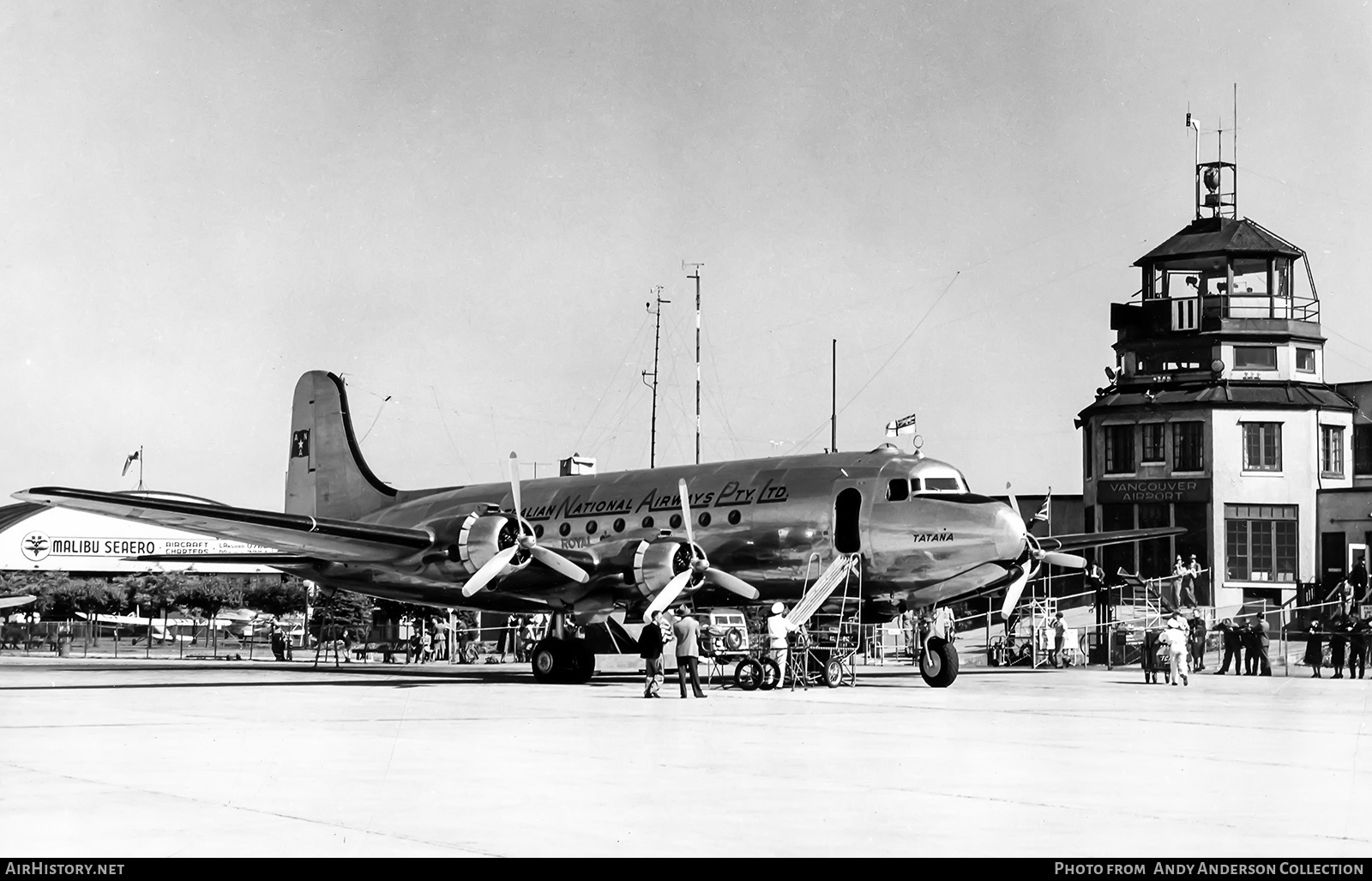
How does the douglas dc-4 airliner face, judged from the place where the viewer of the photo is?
facing the viewer and to the right of the viewer

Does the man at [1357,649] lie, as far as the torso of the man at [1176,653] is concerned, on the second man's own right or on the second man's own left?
on the second man's own right

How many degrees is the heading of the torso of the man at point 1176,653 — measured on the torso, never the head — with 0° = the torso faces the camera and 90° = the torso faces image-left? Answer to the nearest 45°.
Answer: approximately 180°

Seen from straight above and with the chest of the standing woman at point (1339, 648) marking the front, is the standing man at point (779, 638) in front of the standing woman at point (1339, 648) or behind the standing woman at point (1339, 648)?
in front

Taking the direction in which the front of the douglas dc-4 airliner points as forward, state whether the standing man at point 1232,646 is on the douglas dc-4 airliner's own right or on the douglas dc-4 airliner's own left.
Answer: on the douglas dc-4 airliner's own left

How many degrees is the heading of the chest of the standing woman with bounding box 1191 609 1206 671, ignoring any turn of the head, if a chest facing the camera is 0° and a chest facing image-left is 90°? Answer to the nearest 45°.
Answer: approximately 45°

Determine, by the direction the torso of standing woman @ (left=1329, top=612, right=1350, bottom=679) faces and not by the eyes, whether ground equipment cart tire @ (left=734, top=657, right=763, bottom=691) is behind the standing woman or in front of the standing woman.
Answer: in front

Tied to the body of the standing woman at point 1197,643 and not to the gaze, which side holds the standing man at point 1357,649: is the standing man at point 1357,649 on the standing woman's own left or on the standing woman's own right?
on the standing woman's own left

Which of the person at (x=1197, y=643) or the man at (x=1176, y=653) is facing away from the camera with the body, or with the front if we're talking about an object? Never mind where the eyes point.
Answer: the man at (x=1176, y=653)

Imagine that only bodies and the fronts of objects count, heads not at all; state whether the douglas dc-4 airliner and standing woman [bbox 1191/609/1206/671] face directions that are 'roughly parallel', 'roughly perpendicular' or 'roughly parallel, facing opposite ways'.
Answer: roughly perpendicular

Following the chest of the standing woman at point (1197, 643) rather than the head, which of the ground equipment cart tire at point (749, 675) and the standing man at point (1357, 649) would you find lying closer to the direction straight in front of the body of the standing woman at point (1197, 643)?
the ground equipment cart tire
